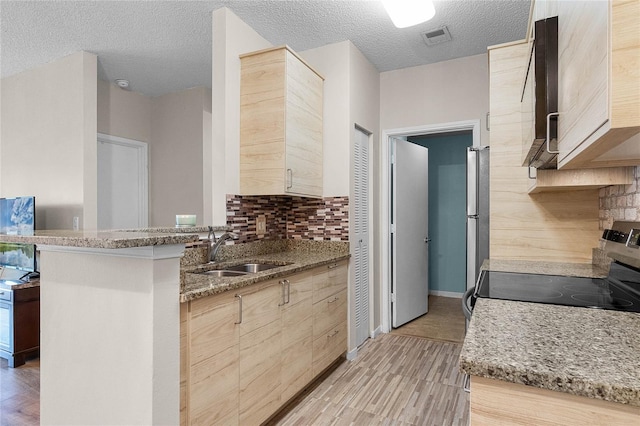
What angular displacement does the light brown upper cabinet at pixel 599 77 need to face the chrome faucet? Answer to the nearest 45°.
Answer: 0° — it already faces it

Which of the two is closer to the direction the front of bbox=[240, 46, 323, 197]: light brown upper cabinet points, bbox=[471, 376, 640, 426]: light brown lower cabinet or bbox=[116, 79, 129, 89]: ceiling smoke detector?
the light brown lower cabinet

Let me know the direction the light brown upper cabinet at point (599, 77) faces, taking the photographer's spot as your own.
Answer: facing to the left of the viewer

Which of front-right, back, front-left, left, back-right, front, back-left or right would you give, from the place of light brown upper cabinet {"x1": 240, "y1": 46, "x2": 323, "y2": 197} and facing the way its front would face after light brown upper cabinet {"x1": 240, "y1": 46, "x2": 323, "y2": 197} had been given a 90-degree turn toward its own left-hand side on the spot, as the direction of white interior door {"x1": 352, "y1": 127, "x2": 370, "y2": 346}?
front

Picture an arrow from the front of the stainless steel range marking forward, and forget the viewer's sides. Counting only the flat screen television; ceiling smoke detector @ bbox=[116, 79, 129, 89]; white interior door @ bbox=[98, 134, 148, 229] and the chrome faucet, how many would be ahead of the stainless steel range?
4

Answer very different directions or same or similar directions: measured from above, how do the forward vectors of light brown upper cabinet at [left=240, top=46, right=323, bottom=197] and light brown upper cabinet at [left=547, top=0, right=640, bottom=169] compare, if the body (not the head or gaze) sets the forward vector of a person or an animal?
very different directions

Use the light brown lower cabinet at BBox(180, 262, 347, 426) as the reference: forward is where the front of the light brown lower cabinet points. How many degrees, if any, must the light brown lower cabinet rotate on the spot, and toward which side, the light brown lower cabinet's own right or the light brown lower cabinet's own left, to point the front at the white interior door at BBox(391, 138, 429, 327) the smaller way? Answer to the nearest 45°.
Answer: approximately 90° to the light brown lower cabinet's own left

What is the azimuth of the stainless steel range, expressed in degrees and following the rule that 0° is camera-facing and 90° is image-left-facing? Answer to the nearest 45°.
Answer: approximately 90°

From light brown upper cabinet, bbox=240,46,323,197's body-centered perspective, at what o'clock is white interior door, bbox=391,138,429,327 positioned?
The white interior door is roughly at 9 o'clock from the light brown upper cabinet.

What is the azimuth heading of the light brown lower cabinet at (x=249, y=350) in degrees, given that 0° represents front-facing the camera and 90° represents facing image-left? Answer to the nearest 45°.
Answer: approximately 315°

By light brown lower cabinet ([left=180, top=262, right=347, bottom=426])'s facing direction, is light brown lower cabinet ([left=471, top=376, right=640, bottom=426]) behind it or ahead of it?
ahead

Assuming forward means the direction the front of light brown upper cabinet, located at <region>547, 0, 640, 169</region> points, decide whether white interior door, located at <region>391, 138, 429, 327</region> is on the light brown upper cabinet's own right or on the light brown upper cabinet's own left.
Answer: on the light brown upper cabinet's own right

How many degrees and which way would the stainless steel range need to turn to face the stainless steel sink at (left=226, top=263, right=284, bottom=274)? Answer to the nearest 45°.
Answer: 0° — it already faces it

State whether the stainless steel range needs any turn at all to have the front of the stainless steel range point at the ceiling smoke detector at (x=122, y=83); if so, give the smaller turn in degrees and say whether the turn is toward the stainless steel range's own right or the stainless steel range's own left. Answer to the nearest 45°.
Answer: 0° — it already faces it
